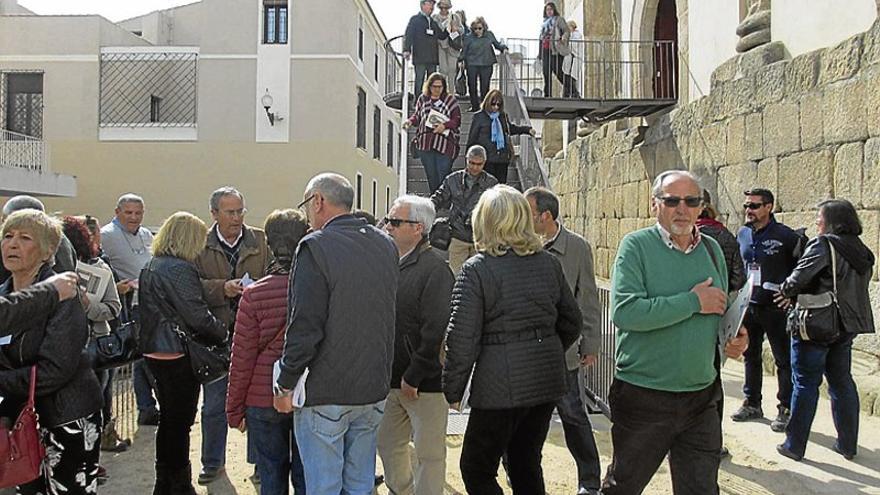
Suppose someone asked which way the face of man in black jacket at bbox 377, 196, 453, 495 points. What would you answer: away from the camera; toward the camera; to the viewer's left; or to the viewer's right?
to the viewer's left

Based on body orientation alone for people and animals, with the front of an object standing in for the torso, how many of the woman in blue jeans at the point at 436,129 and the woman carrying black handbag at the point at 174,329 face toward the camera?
1

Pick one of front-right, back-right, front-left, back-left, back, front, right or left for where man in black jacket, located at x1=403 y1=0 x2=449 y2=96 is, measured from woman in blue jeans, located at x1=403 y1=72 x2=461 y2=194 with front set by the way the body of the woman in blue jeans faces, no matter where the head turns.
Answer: back

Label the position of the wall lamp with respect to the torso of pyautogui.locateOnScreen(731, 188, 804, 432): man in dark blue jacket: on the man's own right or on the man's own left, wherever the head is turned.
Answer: on the man's own right

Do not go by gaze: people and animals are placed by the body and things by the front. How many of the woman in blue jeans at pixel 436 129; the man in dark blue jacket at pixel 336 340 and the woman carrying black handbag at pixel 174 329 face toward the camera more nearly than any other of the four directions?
1

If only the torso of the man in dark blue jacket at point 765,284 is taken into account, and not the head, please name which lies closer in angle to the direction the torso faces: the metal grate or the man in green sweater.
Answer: the man in green sweater

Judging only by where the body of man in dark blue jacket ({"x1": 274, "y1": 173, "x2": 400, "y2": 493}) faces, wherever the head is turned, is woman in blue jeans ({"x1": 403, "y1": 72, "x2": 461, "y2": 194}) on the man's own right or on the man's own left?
on the man's own right

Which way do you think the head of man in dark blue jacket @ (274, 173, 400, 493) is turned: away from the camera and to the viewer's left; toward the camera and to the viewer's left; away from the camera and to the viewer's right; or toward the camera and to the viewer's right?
away from the camera and to the viewer's left

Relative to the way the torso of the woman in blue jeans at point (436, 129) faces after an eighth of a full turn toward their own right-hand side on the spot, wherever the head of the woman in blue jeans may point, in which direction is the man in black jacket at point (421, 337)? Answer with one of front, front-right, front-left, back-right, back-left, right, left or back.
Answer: front-left

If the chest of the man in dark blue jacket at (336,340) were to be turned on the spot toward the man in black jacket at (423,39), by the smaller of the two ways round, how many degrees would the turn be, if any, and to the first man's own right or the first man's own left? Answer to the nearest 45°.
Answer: approximately 45° to the first man's own right

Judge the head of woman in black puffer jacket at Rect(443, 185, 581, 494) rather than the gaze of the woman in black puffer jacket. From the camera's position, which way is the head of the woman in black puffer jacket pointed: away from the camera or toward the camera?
away from the camera

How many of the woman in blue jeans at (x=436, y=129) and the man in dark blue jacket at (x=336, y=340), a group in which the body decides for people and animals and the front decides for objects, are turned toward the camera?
1

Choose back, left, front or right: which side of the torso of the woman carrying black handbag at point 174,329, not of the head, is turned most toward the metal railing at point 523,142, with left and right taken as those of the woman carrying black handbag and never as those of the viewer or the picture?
front

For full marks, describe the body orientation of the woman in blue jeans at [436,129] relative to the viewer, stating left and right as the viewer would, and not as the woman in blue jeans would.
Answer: facing the viewer

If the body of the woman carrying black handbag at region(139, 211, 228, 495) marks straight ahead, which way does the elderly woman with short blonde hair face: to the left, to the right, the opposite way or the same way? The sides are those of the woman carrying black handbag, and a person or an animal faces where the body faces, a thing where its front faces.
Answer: the opposite way

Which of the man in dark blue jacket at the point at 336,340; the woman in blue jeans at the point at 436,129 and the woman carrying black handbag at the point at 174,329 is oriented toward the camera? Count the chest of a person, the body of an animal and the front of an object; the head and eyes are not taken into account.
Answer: the woman in blue jeans
